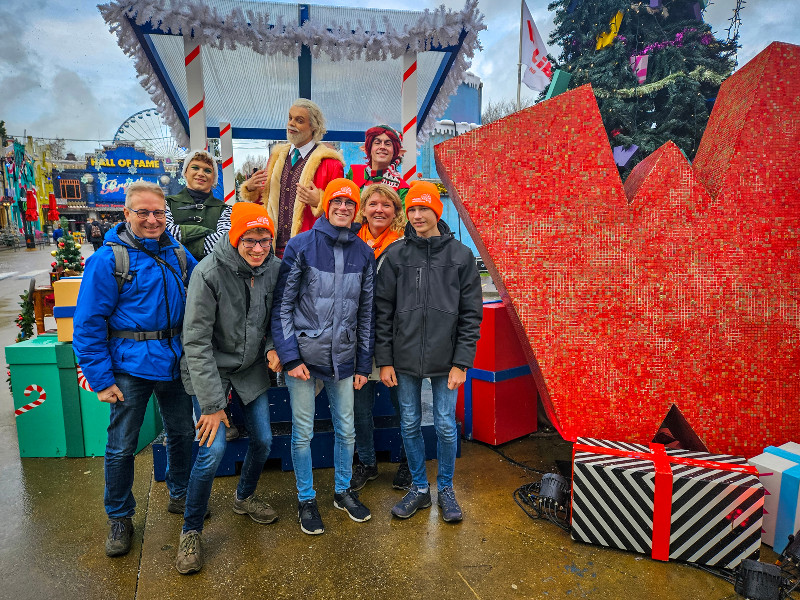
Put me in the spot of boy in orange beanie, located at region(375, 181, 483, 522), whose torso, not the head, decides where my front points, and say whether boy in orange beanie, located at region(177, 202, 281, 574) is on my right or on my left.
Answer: on my right

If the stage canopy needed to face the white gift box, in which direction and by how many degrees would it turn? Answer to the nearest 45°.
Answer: approximately 45° to its left

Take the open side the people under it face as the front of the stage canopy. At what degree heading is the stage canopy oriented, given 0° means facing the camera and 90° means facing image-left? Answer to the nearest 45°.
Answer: approximately 0°

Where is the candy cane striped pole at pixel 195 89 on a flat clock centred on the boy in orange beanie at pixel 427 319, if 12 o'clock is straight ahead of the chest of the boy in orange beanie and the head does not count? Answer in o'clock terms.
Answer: The candy cane striped pole is roughly at 4 o'clock from the boy in orange beanie.

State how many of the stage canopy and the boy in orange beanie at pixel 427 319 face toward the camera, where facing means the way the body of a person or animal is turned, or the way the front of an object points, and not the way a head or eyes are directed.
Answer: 2

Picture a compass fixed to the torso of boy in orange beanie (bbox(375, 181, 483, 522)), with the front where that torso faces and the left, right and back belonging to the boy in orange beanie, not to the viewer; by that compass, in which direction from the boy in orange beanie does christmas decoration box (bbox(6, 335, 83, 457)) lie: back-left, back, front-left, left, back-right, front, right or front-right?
right

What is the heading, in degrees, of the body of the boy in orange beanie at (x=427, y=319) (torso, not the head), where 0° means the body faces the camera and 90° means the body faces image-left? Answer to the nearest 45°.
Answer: approximately 0°

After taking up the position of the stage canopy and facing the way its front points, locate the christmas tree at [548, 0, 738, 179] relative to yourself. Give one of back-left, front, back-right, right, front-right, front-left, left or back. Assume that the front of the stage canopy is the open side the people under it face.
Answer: back-left

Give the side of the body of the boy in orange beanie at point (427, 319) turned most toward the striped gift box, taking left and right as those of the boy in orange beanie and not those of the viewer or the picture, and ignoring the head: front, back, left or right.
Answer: left
